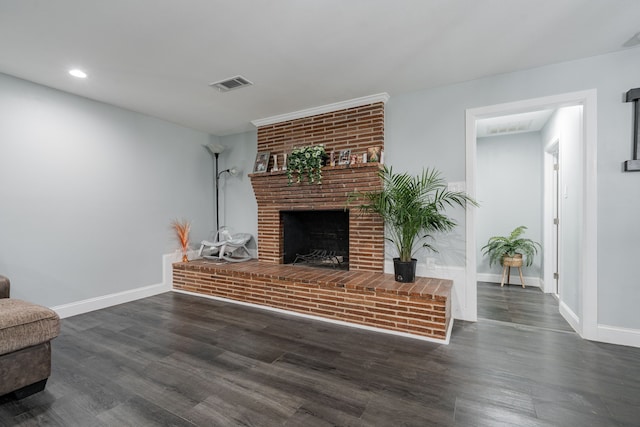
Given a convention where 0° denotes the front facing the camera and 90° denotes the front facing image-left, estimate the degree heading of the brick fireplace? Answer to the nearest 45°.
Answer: approximately 45°

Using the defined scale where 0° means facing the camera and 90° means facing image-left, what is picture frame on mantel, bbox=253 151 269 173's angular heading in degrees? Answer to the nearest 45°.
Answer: approximately 45°

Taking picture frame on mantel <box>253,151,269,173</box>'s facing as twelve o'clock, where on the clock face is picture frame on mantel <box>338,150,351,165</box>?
picture frame on mantel <box>338,150,351,165</box> is roughly at 9 o'clock from picture frame on mantel <box>253,151,269,173</box>.

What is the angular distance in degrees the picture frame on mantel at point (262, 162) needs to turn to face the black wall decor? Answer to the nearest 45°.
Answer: approximately 90° to its left
